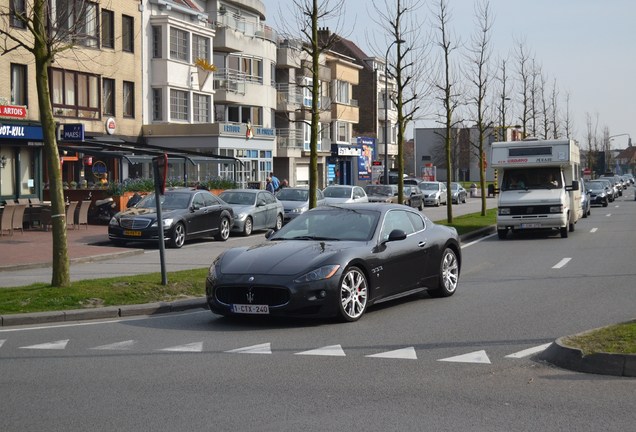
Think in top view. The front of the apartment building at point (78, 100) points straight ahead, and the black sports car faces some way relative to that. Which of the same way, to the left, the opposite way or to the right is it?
to the right

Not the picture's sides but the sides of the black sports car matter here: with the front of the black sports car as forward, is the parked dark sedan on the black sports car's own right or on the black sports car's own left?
on the black sports car's own right

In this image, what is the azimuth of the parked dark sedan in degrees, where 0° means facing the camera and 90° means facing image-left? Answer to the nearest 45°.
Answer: approximately 45°

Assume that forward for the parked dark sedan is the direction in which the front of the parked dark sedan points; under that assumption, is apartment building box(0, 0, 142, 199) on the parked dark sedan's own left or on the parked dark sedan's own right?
on the parked dark sedan's own right

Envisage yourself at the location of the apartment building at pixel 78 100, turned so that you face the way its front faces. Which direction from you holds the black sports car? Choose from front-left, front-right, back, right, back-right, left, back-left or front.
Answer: front-right

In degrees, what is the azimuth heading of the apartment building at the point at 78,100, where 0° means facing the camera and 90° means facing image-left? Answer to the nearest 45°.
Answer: approximately 315°

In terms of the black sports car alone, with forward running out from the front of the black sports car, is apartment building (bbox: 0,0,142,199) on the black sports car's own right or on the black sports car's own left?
on the black sports car's own right

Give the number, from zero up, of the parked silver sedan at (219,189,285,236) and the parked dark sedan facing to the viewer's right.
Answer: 0

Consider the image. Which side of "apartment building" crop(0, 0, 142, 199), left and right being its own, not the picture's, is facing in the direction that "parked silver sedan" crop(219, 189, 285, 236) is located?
front

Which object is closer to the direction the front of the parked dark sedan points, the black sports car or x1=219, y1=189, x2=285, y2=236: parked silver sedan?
the black sports car

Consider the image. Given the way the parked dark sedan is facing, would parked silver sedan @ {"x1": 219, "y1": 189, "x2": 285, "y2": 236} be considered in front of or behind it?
behind
